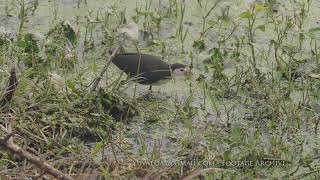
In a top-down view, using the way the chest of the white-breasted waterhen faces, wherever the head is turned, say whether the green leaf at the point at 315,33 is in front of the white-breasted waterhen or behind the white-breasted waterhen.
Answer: in front

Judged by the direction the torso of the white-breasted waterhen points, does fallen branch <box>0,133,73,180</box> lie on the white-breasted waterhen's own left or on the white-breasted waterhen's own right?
on the white-breasted waterhen's own right

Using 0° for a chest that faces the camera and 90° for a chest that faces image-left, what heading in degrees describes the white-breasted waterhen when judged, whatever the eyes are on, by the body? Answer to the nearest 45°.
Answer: approximately 270°

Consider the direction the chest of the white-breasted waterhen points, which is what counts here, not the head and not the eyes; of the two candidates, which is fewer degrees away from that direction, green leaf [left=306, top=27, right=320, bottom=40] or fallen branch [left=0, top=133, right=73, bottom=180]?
the green leaf

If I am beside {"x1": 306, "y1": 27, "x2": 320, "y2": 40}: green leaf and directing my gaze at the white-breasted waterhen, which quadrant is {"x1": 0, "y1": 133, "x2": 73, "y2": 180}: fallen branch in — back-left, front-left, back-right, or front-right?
front-left
